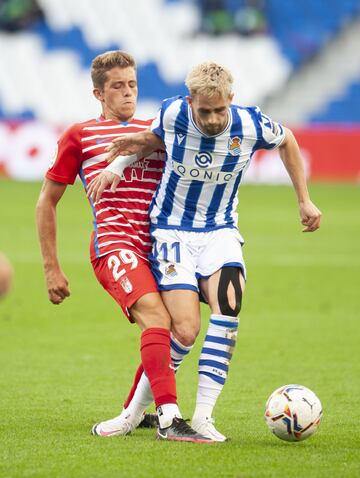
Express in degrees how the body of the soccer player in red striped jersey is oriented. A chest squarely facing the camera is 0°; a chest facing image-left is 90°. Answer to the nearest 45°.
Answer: approximately 315°

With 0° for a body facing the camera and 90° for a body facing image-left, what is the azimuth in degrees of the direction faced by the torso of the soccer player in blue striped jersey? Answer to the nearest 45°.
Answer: approximately 0°

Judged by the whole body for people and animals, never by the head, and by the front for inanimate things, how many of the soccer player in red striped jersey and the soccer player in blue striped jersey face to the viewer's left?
0

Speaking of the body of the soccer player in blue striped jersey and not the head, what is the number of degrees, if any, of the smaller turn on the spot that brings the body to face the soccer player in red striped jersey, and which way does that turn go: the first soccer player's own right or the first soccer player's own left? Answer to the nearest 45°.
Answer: approximately 90° to the first soccer player's own right

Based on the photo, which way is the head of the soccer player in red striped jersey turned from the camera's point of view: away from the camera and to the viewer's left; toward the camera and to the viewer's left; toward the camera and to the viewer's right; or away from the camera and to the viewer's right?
toward the camera and to the viewer's right
